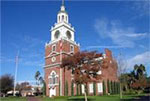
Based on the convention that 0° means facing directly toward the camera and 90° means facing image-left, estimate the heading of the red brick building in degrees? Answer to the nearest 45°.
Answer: approximately 45°
